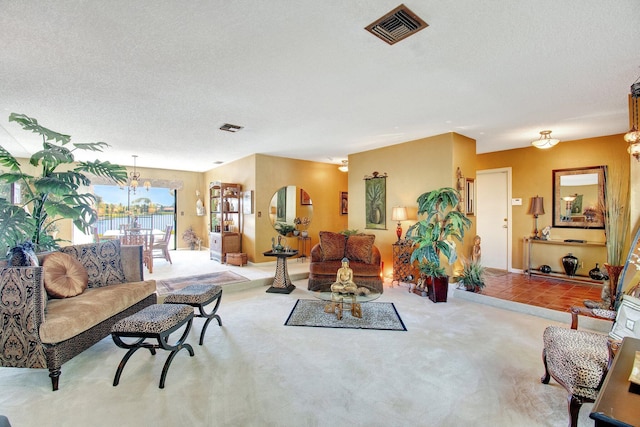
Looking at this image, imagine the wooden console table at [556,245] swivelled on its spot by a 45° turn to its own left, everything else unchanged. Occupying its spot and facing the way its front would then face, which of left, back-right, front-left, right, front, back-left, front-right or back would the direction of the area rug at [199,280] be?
right

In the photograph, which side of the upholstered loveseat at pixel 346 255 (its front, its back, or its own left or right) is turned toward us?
front

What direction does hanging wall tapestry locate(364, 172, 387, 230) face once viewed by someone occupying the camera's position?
facing the viewer and to the left of the viewer

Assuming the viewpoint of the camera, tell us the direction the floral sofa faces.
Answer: facing the viewer and to the right of the viewer

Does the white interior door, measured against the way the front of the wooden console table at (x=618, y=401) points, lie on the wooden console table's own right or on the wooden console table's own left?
on the wooden console table's own right

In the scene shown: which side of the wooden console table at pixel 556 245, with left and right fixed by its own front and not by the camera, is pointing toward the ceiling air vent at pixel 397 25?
front

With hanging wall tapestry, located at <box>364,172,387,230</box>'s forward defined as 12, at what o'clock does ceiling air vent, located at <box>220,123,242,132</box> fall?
The ceiling air vent is roughly at 12 o'clock from the hanging wall tapestry.

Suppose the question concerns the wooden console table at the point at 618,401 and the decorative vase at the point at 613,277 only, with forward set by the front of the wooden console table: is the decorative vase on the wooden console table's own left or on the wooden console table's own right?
on the wooden console table's own right

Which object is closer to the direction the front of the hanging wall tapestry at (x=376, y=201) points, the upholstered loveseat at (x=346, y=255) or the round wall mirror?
the upholstered loveseat

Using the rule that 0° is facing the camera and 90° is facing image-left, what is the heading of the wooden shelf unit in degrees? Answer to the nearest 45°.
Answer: approximately 45°

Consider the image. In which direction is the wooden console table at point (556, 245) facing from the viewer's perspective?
toward the camera

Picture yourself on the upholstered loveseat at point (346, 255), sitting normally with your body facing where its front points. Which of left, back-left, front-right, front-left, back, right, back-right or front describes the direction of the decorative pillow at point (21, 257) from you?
front-right

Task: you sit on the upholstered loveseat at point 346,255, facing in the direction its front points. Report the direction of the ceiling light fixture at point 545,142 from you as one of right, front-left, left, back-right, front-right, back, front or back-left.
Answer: left

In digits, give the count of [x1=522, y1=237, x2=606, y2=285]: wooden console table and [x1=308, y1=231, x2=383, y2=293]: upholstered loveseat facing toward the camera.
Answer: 2
